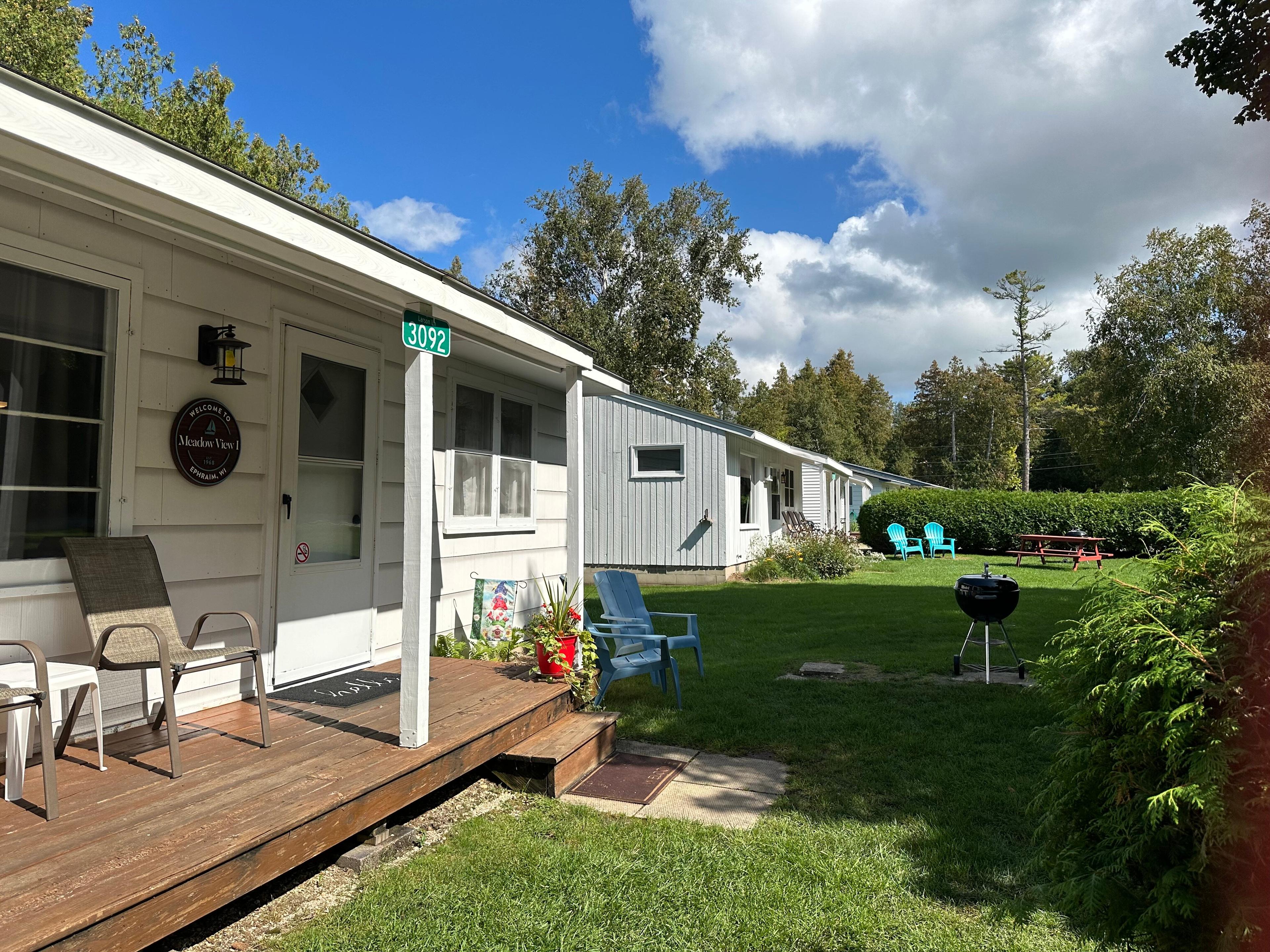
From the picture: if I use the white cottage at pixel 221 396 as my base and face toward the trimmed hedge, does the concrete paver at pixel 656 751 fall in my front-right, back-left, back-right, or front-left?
front-right

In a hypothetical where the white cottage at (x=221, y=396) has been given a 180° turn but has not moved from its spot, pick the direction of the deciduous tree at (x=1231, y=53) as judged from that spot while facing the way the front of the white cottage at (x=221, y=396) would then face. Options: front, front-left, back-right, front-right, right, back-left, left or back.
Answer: back-right

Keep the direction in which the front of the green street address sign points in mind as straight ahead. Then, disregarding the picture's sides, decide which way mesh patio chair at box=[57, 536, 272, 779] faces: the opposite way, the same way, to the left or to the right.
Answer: the same way

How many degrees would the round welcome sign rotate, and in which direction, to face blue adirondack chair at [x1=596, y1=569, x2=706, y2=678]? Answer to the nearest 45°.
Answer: approximately 45° to its left

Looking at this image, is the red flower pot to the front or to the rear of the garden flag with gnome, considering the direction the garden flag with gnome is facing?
to the front

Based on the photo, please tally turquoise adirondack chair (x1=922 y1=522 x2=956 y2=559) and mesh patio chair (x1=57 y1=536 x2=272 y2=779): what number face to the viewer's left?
0

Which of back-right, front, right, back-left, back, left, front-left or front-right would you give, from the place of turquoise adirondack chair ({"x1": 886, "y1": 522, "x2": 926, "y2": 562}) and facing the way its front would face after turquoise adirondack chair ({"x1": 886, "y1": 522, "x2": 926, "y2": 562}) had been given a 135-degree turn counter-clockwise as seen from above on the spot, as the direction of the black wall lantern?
back

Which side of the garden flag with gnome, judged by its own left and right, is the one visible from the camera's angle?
front

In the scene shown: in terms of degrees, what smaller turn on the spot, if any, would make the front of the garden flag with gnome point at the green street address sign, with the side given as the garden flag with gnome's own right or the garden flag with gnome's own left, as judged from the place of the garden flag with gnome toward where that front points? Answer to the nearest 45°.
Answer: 0° — it already faces it

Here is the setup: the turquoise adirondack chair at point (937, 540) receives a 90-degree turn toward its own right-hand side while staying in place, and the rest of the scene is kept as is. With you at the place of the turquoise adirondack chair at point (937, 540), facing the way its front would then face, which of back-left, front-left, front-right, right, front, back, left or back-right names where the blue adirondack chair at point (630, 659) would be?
front-left
